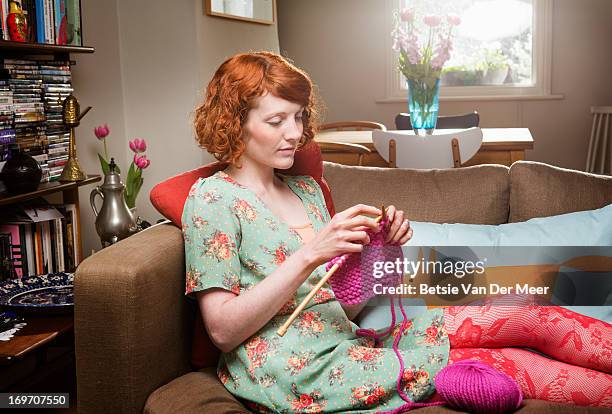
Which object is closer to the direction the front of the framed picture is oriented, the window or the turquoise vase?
the turquoise vase

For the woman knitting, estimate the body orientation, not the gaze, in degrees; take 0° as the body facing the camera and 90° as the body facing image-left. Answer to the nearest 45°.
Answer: approximately 315°

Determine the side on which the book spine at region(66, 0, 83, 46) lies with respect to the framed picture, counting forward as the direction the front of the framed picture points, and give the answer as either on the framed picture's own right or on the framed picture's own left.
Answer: on the framed picture's own right

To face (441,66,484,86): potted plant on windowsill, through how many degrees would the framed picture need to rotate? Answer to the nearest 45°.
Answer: approximately 90° to its left

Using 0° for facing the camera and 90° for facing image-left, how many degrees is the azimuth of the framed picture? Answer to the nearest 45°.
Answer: approximately 315°
